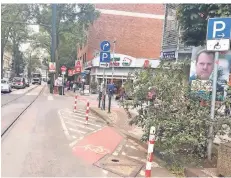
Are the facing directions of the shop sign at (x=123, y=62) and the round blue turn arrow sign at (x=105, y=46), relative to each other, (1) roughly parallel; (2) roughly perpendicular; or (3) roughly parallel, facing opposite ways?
roughly parallel

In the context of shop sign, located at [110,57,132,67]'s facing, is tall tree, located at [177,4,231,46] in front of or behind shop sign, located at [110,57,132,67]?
in front

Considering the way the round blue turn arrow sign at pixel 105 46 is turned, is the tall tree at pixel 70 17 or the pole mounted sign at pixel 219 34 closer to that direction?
the pole mounted sign

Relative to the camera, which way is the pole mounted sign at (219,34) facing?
toward the camera

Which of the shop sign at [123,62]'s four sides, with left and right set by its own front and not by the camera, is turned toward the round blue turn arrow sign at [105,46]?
front

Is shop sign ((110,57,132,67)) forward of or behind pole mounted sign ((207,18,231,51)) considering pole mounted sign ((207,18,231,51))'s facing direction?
behind

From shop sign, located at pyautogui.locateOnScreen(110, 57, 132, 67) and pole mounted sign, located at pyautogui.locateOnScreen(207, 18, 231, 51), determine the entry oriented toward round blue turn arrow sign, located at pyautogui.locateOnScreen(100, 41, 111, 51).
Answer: the shop sign

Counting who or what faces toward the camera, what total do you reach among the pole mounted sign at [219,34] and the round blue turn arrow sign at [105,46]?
2

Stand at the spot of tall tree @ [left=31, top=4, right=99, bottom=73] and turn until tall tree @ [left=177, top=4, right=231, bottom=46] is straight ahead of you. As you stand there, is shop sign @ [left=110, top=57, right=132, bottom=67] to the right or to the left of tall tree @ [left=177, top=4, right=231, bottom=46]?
left

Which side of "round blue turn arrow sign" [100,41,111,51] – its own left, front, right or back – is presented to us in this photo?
front

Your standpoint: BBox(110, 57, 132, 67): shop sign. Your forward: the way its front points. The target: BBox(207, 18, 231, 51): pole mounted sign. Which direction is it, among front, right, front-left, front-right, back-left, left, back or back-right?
front

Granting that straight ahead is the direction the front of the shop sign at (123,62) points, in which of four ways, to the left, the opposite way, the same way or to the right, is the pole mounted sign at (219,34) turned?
the same way

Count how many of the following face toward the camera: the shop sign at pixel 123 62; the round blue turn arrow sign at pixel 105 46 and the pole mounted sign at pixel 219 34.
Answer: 3
